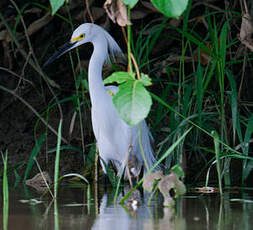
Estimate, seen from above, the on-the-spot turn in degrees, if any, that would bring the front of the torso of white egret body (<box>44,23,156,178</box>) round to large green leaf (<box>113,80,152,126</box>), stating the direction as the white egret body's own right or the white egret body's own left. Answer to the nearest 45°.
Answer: approximately 90° to the white egret body's own left

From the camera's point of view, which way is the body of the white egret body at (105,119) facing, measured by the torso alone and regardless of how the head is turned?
to the viewer's left
